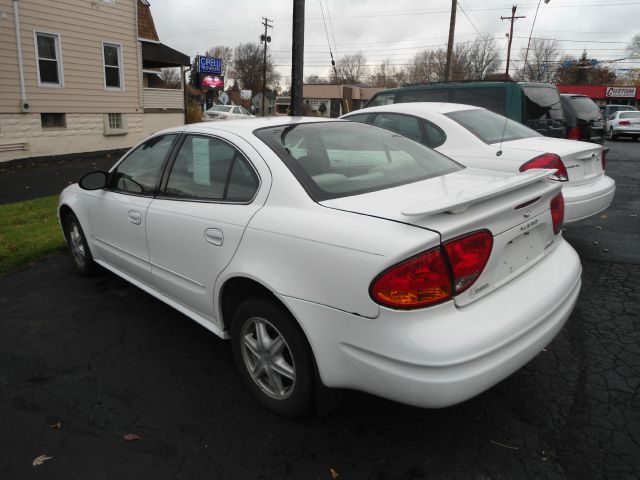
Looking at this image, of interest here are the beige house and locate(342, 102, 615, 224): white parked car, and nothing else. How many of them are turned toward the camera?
0

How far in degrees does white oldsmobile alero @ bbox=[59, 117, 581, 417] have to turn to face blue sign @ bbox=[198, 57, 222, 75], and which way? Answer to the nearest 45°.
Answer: approximately 45° to its right

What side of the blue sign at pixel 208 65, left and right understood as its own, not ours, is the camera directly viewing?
front

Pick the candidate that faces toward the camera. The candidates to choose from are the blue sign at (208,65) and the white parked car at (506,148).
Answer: the blue sign

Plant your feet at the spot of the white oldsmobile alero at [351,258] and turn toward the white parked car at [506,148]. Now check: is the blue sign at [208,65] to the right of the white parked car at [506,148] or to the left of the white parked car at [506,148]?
left

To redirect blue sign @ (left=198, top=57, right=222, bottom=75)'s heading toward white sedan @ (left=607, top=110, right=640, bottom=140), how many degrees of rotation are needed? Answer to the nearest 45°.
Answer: approximately 45° to its left

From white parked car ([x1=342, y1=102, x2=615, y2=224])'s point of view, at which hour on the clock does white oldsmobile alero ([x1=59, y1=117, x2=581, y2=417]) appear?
The white oldsmobile alero is roughly at 8 o'clock from the white parked car.

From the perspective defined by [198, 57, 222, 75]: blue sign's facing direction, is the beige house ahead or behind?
ahead

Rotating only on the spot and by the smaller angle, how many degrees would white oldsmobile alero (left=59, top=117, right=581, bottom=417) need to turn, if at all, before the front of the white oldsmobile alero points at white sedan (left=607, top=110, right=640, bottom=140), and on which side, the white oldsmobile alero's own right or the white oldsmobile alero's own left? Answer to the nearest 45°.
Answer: approximately 90° to the white oldsmobile alero's own right

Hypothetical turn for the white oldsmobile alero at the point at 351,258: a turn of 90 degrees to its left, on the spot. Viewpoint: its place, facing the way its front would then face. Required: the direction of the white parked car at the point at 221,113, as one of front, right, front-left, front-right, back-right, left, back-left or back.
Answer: back-right

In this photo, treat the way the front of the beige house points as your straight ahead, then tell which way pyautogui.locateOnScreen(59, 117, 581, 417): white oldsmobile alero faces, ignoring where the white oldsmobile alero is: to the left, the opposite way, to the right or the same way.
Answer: to the left

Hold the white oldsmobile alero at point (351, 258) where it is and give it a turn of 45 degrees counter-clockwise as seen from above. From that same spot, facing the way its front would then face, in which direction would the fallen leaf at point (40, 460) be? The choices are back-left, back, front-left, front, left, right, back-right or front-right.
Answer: front

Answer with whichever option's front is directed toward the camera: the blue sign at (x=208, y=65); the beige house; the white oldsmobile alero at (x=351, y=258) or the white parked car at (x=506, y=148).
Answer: the blue sign

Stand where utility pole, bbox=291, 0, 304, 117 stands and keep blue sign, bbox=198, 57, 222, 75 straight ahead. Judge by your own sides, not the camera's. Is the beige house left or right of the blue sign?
left

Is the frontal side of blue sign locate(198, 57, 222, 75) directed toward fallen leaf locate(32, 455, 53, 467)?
yes

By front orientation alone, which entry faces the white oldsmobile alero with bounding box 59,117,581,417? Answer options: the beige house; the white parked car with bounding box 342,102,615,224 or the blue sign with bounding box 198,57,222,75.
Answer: the blue sign

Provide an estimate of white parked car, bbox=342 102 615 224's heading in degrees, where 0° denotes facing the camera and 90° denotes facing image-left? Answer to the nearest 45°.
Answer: approximately 135°
